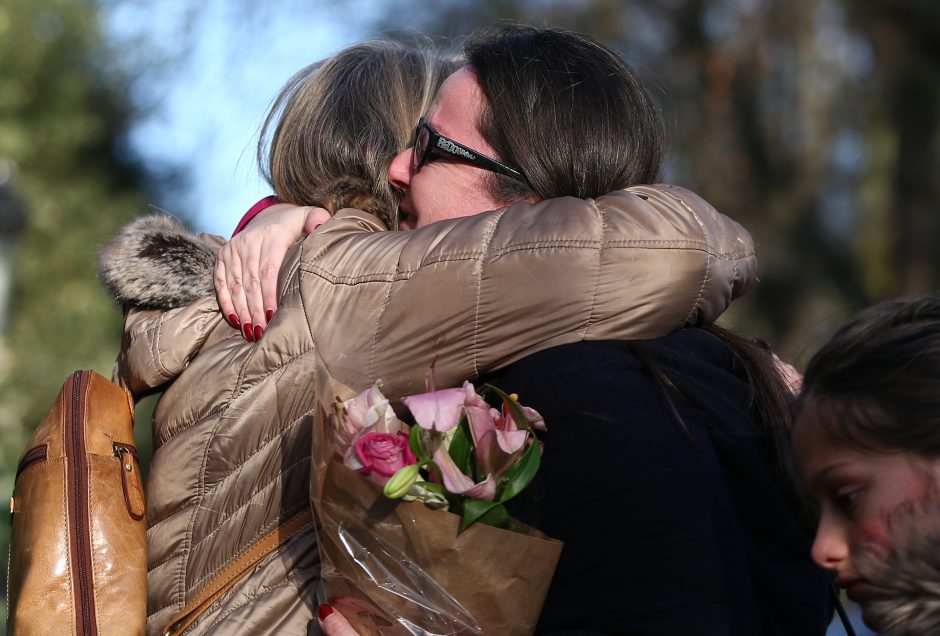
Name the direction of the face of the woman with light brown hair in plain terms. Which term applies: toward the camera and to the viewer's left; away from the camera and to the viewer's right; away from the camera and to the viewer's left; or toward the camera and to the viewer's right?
away from the camera and to the viewer's right

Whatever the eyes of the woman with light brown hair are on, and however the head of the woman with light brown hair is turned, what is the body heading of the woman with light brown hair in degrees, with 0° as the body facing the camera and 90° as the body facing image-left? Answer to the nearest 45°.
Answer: approximately 270°
